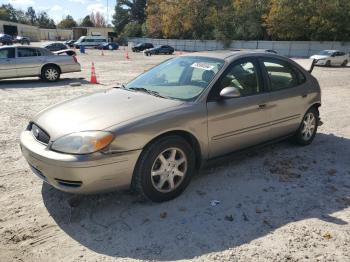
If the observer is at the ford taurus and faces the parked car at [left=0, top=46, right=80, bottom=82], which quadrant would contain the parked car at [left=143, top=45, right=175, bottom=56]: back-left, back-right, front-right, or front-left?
front-right

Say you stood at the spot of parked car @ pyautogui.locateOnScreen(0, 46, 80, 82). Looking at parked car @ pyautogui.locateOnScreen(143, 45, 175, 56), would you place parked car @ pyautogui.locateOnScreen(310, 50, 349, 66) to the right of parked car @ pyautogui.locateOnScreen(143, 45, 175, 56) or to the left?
right

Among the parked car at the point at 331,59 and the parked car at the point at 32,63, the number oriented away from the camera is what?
0

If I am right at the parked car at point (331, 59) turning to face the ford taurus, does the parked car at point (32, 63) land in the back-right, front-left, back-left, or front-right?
front-right

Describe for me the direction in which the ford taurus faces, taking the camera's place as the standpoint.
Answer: facing the viewer and to the left of the viewer

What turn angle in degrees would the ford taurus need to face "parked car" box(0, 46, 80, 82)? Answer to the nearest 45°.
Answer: approximately 90° to its right

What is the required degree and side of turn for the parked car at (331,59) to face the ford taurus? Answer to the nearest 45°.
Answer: approximately 45° to its left

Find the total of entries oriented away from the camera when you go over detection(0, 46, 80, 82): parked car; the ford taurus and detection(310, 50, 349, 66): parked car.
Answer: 0

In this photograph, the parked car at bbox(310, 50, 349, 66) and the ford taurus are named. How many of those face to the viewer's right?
0

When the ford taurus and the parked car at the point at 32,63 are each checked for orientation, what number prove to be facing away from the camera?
0

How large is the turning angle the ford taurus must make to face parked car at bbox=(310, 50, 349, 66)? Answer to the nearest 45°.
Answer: approximately 180°
